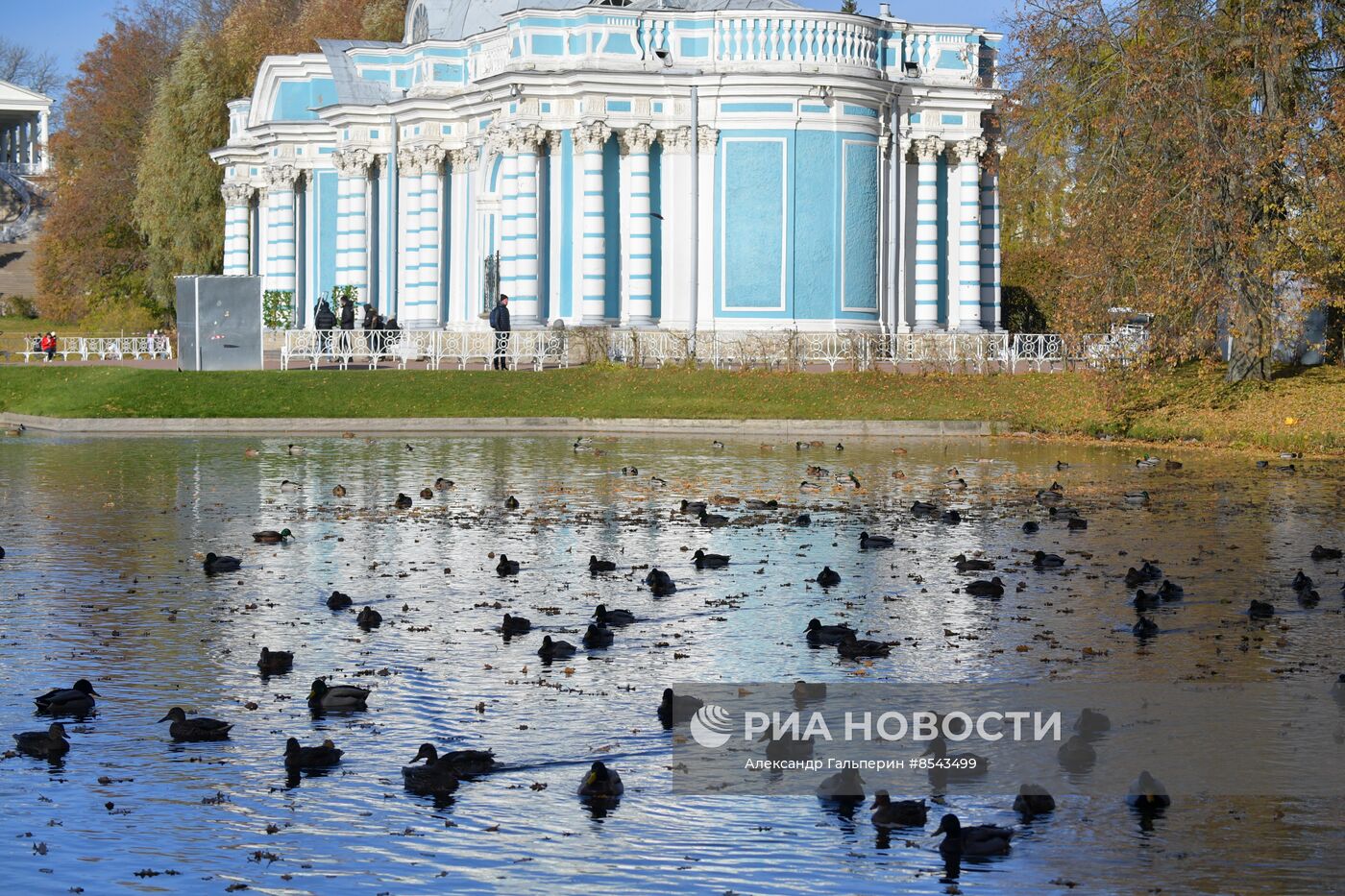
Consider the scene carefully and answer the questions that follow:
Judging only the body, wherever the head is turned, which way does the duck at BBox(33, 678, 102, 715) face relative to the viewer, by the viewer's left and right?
facing to the right of the viewer

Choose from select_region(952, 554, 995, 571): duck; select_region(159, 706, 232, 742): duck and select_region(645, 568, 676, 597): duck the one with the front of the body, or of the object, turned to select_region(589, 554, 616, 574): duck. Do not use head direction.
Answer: select_region(952, 554, 995, 571): duck

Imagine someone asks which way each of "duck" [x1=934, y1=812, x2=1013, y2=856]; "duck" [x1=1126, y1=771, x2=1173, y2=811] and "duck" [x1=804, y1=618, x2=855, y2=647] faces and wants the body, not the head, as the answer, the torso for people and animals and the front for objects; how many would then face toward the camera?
1

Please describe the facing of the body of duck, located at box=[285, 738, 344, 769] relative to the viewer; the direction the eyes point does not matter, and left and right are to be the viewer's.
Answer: facing to the left of the viewer

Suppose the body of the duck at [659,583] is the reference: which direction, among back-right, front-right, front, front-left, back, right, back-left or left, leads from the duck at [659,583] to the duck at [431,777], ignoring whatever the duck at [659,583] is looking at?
front-left

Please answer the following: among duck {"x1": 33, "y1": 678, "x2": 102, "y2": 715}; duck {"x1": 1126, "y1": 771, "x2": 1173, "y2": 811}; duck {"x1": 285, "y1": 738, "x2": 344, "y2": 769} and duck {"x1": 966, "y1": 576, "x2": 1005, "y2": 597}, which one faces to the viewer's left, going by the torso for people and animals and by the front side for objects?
duck {"x1": 285, "y1": 738, "x2": 344, "y2": 769}

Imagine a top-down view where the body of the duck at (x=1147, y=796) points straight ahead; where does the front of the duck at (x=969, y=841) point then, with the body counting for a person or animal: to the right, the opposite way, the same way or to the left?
to the right

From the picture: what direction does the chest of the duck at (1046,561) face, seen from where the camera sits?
to the viewer's left

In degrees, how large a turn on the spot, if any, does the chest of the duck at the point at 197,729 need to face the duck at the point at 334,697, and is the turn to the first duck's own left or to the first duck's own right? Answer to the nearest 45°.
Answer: approximately 135° to the first duck's own right

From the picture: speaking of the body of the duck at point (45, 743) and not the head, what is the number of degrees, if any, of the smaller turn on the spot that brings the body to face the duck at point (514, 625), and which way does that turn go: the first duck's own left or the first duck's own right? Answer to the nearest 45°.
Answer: approximately 45° to the first duck's own left

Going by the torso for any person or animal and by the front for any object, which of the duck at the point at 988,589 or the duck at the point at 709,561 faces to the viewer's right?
the duck at the point at 988,589

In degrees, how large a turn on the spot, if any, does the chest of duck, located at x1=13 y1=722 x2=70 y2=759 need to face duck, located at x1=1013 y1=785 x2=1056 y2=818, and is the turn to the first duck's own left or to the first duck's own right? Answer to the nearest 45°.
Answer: approximately 45° to the first duck's own right

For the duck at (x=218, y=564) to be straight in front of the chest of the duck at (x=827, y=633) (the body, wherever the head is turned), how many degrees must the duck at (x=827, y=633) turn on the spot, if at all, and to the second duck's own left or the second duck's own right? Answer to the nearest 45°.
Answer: approximately 45° to the second duck's own right

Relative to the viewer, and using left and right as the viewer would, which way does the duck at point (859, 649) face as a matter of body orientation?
facing to the left of the viewer

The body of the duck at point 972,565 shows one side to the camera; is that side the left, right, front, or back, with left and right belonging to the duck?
left
